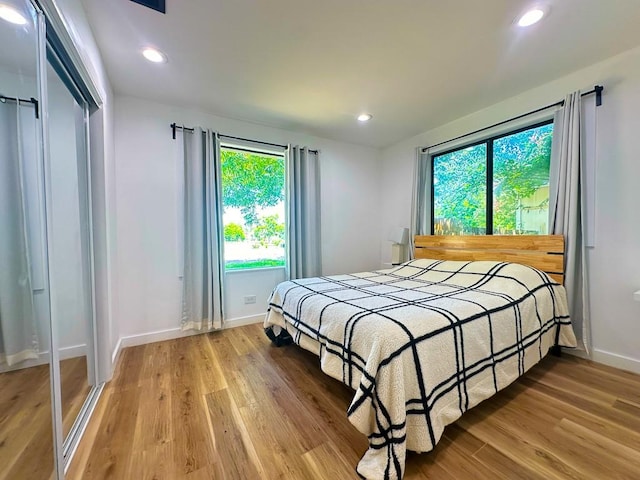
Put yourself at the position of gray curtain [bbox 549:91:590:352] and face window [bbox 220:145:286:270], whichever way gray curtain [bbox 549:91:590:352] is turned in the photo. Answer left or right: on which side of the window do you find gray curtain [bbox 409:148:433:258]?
right

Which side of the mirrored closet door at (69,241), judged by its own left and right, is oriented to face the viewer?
right

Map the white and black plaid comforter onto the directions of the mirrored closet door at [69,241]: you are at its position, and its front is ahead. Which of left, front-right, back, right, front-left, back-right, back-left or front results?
front-right

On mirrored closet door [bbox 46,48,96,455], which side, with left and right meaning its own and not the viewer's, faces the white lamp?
front

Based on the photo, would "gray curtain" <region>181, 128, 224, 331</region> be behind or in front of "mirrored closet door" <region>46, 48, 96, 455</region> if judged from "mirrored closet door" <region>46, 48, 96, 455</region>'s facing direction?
in front

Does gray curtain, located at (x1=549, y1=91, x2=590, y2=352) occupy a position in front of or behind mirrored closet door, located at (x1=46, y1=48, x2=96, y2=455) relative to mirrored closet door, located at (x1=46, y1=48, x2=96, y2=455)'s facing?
in front

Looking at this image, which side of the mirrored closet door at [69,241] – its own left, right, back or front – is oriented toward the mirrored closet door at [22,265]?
right

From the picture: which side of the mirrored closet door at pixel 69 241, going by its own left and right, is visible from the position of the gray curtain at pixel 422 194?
front

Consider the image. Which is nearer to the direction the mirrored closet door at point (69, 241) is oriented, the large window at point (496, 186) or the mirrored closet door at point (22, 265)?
the large window

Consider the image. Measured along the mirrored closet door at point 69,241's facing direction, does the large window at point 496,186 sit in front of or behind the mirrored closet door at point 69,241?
in front
